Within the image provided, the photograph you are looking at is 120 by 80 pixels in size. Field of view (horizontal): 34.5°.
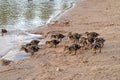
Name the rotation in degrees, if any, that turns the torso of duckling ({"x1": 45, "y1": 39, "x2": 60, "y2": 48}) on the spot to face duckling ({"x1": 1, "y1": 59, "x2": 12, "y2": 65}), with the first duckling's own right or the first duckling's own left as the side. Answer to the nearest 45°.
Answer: approximately 45° to the first duckling's own left

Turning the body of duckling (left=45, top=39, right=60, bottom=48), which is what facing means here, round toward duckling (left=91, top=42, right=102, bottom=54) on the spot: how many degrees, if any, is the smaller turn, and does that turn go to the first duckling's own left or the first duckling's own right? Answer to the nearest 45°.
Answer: approximately 135° to the first duckling's own left

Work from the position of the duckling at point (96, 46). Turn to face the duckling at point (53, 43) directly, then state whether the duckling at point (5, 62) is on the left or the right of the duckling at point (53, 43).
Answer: left

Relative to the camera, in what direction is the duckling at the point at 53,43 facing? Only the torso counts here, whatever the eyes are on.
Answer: to the viewer's left
